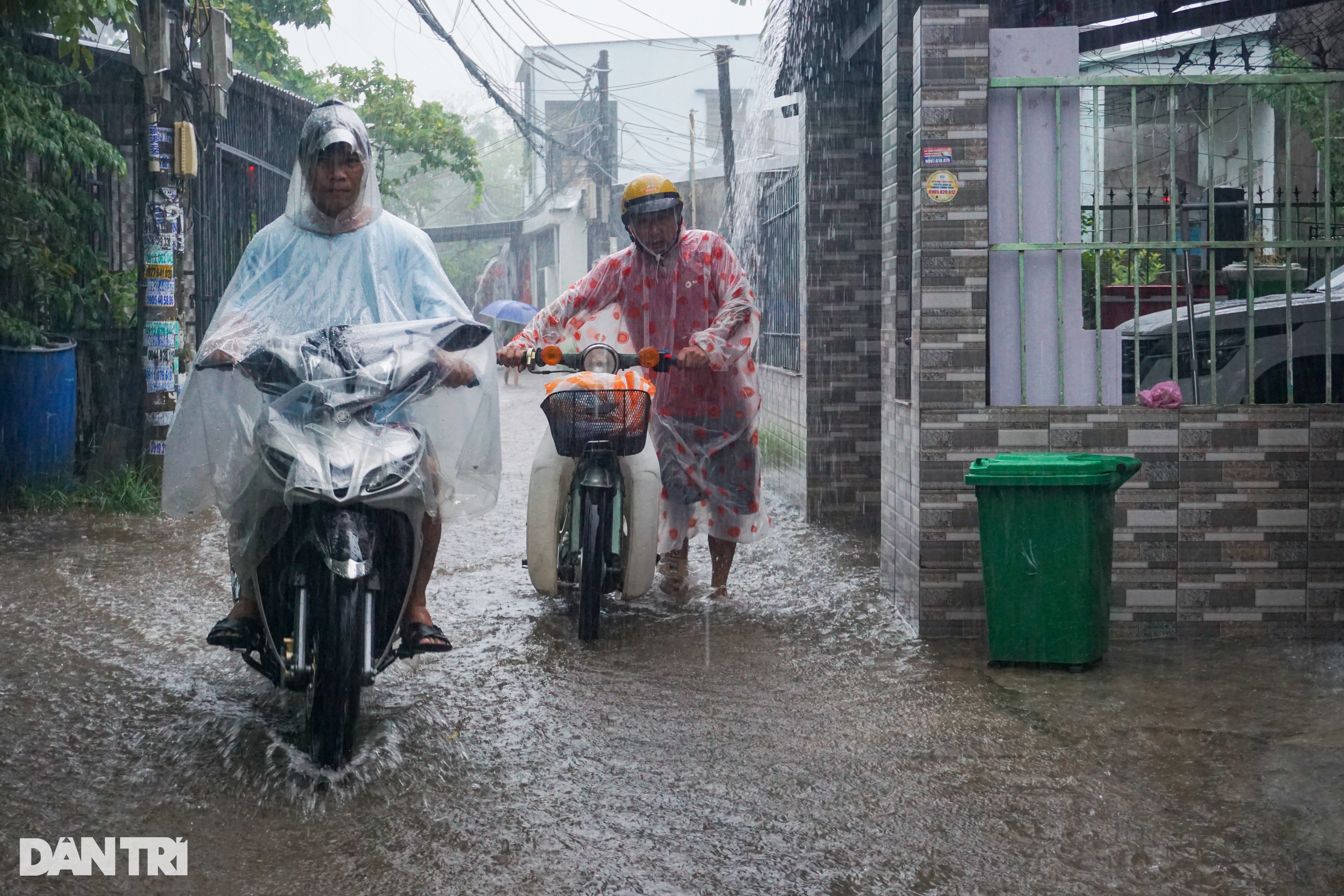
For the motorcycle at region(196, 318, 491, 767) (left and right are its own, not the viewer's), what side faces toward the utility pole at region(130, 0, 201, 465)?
back

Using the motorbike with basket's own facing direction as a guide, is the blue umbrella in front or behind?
behind

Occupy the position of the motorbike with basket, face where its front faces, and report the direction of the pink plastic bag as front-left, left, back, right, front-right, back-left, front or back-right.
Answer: left

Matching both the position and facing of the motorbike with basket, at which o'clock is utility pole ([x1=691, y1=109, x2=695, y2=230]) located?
The utility pole is roughly at 6 o'clock from the motorbike with basket.

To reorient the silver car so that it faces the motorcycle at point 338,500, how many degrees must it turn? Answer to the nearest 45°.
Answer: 0° — it already faces it

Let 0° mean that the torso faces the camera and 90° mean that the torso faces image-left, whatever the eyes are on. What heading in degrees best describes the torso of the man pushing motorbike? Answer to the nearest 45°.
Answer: approximately 0°

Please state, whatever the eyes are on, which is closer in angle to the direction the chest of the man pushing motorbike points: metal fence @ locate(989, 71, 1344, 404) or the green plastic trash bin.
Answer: the green plastic trash bin
